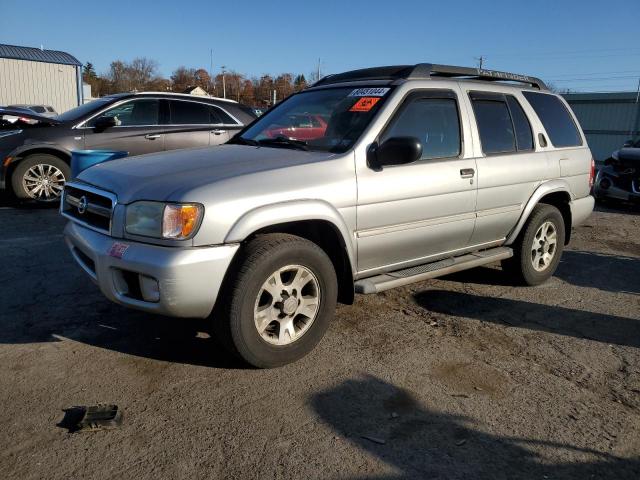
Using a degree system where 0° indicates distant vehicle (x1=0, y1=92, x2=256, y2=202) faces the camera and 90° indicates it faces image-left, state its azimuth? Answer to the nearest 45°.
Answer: approximately 90°

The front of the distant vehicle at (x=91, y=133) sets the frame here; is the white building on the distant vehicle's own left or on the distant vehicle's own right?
on the distant vehicle's own right

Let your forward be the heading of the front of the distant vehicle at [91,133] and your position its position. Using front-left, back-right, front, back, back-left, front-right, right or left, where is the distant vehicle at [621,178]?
back

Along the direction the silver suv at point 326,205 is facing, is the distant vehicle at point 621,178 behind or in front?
behind

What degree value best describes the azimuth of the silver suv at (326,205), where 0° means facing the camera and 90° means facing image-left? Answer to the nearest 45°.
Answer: approximately 45°

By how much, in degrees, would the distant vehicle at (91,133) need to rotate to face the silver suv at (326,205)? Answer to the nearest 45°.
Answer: approximately 90° to its left
